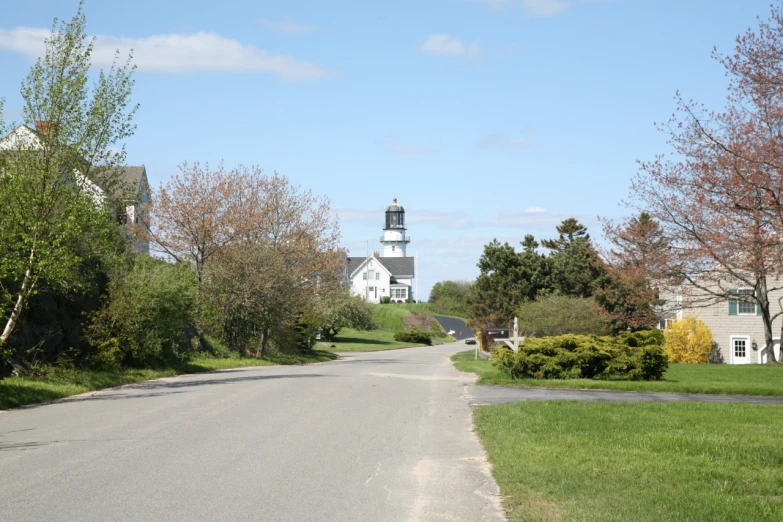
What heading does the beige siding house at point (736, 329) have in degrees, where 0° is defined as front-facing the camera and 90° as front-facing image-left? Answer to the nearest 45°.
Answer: approximately 0°

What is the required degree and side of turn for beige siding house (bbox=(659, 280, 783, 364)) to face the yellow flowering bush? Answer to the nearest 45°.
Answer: approximately 45° to its right

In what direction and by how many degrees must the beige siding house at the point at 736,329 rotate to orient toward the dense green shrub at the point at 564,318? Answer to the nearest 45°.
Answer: approximately 45° to its right

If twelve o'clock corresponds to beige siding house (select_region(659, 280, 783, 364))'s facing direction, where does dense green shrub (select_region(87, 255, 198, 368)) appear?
The dense green shrub is roughly at 1 o'clock from the beige siding house.

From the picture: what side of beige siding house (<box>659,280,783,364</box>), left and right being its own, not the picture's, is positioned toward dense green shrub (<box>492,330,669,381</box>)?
front

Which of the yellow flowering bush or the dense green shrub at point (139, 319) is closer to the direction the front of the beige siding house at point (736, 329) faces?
the dense green shrub
